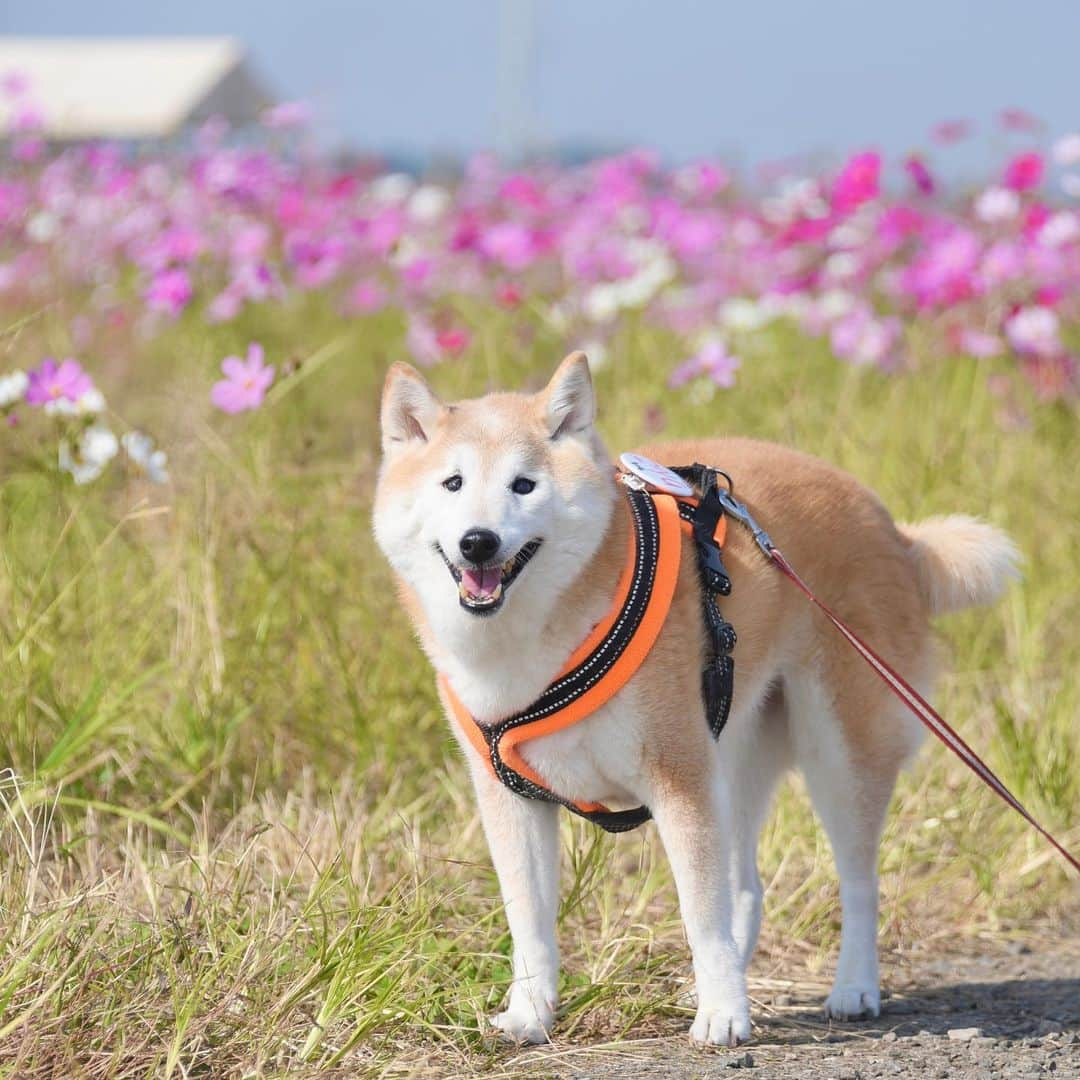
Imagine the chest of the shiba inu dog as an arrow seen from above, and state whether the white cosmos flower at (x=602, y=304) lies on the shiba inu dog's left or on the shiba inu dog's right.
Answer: on the shiba inu dog's right

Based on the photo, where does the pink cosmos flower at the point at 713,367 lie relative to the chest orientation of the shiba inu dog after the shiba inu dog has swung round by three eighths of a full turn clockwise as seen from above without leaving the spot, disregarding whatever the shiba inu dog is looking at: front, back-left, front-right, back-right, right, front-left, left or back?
front

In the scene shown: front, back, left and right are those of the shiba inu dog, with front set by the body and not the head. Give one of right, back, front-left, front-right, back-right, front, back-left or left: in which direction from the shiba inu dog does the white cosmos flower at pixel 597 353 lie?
back-right

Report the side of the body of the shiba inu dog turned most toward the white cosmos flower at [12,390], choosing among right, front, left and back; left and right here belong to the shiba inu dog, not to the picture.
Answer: right

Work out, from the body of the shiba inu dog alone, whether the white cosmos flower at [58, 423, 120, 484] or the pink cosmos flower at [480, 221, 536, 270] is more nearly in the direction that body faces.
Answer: the white cosmos flower

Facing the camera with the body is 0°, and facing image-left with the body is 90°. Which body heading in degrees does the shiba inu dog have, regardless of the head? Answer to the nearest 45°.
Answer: approximately 45°

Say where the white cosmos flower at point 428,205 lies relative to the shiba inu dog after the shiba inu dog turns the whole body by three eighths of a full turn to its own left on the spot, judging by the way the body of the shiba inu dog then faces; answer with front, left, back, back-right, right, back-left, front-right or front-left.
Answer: left

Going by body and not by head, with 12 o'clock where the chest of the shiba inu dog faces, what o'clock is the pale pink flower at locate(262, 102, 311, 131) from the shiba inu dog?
The pale pink flower is roughly at 4 o'clock from the shiba inu dog.

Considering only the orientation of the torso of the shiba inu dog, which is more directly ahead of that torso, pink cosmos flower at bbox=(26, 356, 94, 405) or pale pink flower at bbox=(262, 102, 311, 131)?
the pink cosmos flower

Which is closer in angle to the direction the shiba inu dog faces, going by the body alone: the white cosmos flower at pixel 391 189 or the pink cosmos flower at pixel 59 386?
the pink cosmos flower
